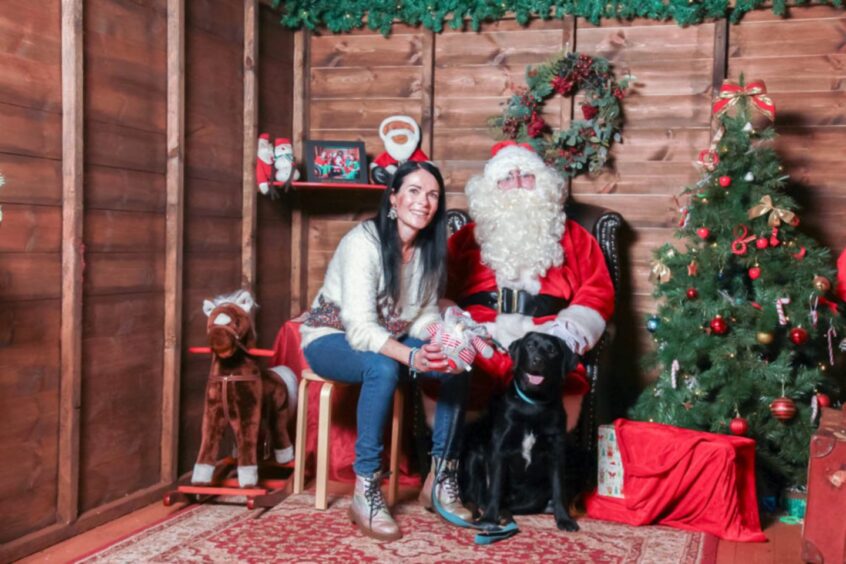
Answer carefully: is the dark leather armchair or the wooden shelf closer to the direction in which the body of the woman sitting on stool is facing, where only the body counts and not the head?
the dark leather armchair

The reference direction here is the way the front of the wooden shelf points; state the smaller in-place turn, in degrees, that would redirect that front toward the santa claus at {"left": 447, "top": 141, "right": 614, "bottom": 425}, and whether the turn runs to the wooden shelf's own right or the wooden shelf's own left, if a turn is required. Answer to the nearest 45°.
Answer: approximately 45° to the wooden shelf's own left

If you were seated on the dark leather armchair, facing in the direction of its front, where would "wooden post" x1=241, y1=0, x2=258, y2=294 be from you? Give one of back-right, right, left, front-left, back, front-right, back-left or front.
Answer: right

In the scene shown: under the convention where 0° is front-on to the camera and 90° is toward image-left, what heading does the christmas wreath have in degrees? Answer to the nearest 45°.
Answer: approximately 0°

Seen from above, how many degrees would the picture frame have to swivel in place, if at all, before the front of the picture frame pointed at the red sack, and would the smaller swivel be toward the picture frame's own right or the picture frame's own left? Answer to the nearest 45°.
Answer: approximately 45° to the picture frame's own left

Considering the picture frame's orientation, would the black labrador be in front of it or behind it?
in front

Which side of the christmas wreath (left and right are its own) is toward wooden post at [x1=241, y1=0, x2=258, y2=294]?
right
